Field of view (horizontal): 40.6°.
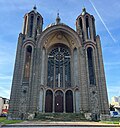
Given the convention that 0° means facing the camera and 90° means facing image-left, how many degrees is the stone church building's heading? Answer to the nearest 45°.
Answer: approximately 0°
